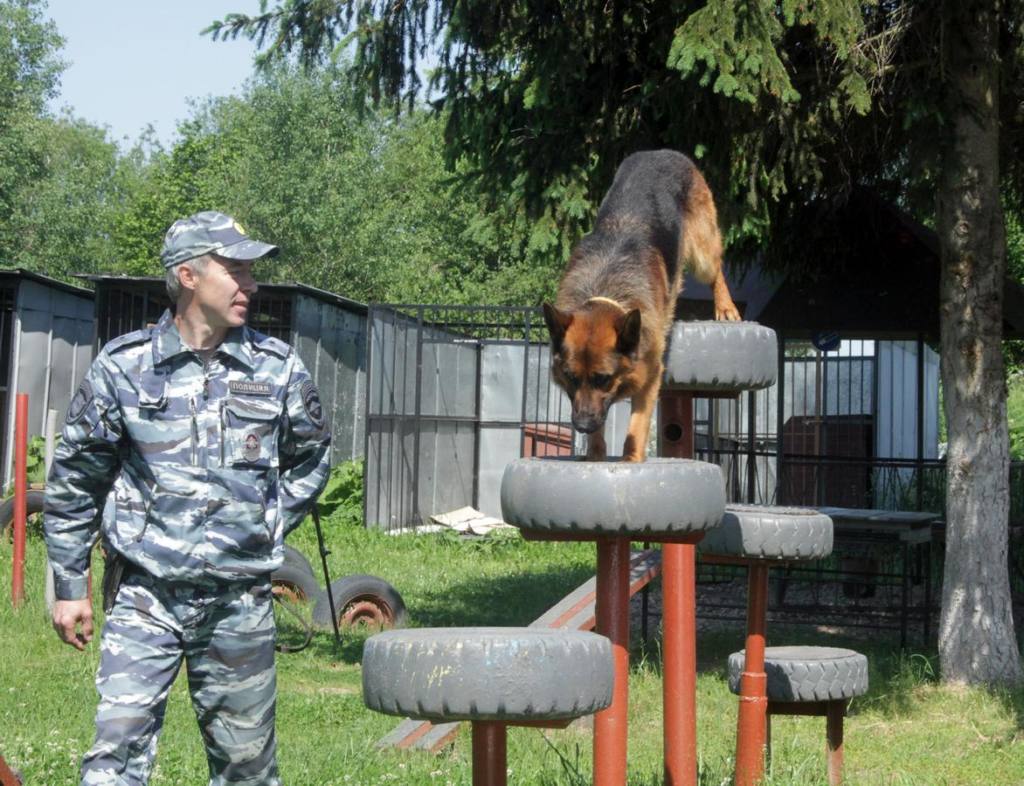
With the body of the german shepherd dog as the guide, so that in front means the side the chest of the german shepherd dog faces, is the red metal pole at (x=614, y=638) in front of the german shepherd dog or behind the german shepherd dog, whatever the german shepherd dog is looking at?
in front

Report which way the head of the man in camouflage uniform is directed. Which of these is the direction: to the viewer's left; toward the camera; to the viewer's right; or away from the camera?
to the viewer's right

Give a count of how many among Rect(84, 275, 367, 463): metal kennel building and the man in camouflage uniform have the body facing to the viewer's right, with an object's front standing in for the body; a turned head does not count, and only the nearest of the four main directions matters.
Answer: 0

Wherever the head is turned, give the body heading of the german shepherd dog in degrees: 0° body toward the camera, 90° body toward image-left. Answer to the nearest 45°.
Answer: approximately 45°

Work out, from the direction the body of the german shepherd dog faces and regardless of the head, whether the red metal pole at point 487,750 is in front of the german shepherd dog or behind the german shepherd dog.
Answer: in front

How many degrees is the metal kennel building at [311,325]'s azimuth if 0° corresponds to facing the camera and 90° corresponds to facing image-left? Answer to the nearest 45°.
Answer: approximately 45°
